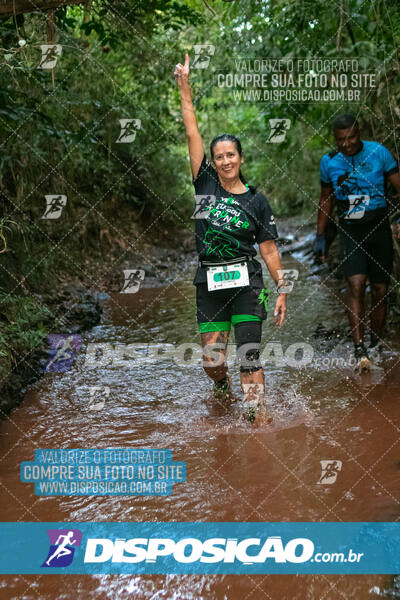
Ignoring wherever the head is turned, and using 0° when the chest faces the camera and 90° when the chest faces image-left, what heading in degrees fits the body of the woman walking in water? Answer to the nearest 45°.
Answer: approximately 0°
